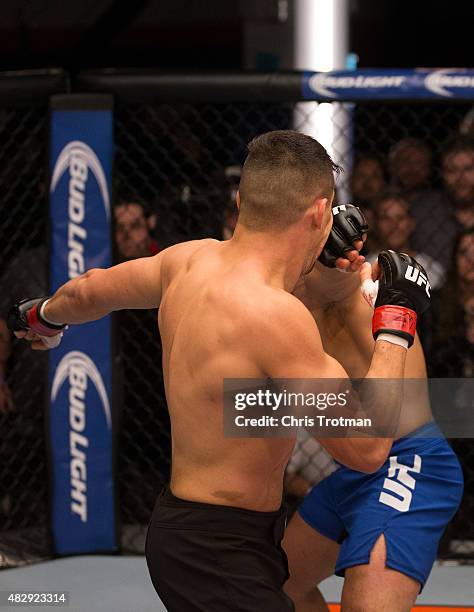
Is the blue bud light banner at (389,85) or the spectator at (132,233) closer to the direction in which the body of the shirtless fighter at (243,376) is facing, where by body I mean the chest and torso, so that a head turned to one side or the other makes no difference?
the blue bud light banner

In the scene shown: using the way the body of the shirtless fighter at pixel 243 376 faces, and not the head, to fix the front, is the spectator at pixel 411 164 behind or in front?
in front

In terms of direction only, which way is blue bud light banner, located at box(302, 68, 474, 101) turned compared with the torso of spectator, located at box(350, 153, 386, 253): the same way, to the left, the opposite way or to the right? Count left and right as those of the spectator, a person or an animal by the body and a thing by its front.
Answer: the same way

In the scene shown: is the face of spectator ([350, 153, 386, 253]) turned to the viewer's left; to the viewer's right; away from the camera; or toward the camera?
toward the camera

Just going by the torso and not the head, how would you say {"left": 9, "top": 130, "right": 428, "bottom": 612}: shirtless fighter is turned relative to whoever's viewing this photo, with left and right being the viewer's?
facing away from the viewer and to the right of the viewer

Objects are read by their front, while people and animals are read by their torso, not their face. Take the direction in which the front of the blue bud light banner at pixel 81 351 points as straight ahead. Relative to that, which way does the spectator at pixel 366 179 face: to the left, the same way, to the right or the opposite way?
the same way

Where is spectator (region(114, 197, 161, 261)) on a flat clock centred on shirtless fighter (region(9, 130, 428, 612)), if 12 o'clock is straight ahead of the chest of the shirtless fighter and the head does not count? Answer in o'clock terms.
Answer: The spectator is roughly at 10 o'clock from the shirtless fighter.

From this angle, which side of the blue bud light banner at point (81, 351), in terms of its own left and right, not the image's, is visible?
front

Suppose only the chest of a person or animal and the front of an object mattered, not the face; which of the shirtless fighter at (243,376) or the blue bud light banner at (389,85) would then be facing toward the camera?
the blue bud light banner

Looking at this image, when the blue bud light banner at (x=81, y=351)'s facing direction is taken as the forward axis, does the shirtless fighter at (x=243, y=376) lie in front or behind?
in front

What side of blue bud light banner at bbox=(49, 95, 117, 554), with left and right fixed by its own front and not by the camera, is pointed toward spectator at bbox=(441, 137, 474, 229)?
left
